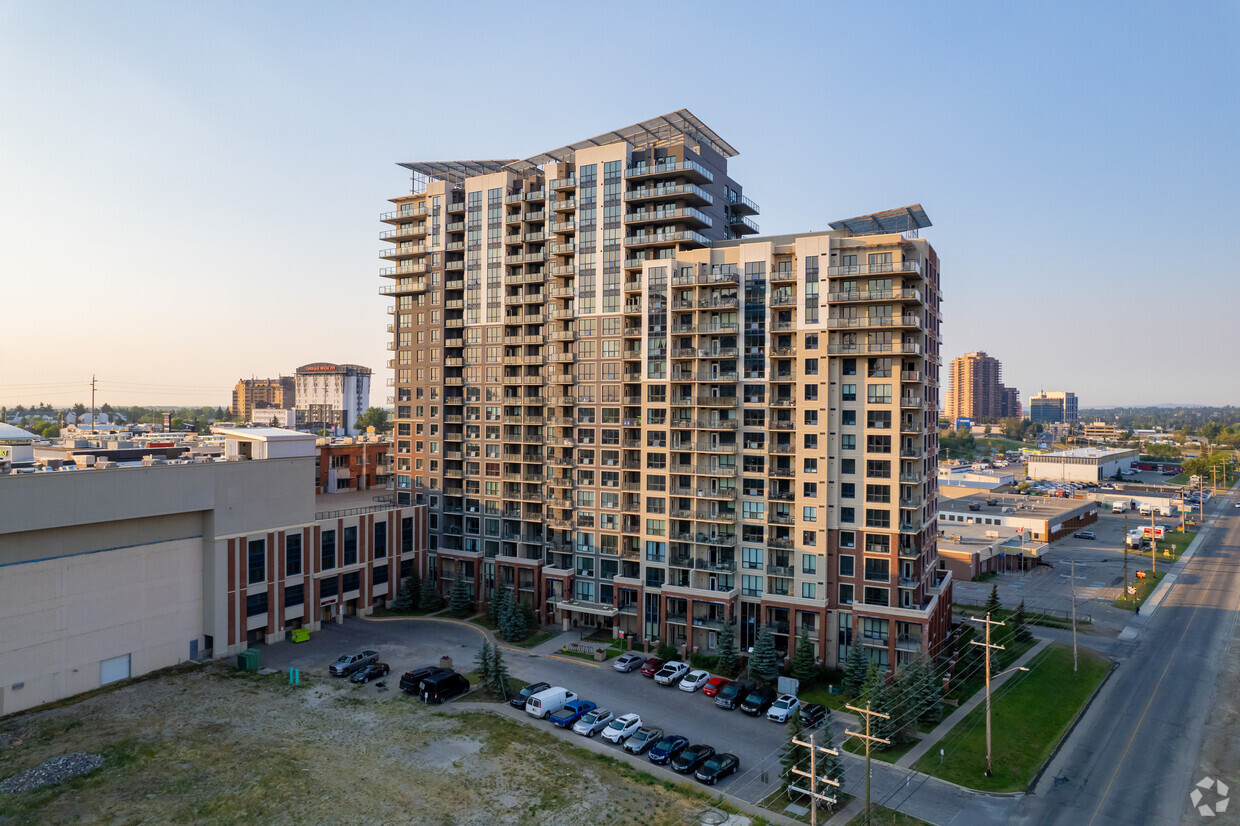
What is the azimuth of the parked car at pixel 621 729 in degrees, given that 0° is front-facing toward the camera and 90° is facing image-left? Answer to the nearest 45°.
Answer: approximately 45°

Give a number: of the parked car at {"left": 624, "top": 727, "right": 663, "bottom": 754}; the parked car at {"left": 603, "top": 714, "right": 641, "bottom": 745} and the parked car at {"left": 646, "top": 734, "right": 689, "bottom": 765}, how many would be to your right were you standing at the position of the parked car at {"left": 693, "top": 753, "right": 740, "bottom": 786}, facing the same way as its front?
3

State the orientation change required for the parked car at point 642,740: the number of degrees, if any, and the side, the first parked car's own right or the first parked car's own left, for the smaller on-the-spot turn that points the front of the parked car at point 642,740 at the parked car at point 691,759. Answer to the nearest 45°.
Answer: approximately 90° to the first parked car's own left

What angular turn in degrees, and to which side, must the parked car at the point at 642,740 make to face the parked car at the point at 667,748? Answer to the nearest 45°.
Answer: approximately 90° to its left

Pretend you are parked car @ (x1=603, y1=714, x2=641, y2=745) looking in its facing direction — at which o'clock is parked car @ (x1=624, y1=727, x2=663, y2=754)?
parked car @ (x1=624, y1=727, x2=663, y2=754) is roughly at 9 o'clock from parked car @ (x1=603, y1=714, x2=641, y2=745).

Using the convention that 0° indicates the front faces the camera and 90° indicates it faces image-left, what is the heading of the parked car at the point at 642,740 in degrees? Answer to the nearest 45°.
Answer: approximately 45°

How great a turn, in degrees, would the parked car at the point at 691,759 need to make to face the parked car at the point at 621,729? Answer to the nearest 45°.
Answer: approximately 90° to its right

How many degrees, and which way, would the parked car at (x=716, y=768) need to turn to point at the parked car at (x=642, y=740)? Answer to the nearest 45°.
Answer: approximately 90° to its right

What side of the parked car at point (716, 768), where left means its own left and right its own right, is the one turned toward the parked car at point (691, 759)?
right

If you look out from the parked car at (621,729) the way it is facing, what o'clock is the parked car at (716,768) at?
the parked car at (716,768) is roughly at 9 o'clock from the parked car at (621,729).

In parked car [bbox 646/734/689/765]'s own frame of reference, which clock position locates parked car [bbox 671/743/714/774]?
parked car [bbox 671/743/714/774] is roughly at 9 o'clock from parked car [bbox 646/734/689/765].
